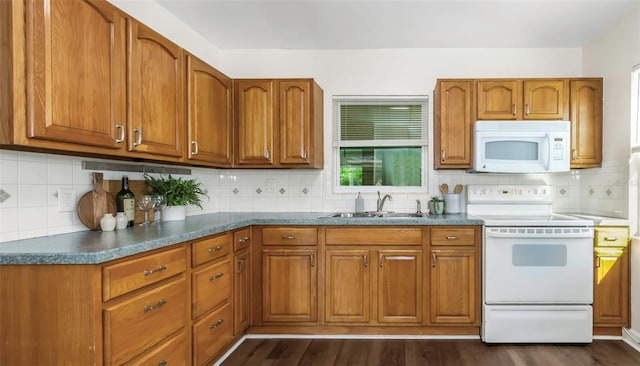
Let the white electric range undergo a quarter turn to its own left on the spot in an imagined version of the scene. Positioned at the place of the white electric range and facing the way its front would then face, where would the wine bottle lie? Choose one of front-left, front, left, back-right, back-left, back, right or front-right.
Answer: back-right

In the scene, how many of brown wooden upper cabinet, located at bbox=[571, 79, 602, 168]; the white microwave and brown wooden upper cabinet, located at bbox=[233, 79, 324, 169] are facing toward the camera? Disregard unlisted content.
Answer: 3

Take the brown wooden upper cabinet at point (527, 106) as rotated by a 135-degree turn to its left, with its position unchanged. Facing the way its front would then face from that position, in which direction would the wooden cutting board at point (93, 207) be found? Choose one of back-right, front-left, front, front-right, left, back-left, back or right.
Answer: back

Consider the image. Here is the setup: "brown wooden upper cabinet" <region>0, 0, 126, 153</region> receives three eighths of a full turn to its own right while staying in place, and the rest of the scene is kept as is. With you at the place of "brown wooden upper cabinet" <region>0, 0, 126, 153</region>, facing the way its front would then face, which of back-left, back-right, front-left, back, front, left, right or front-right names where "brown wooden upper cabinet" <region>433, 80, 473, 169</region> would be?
back

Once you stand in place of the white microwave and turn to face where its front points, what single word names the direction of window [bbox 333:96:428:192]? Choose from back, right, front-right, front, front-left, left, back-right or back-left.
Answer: right

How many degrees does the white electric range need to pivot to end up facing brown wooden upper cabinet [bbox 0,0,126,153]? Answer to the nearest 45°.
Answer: approximately 45° to its right

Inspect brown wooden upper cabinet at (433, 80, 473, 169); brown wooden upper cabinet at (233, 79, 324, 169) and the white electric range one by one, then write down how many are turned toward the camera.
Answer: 3

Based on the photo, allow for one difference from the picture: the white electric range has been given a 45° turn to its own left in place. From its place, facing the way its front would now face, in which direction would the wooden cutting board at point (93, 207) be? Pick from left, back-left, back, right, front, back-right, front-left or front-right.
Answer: right

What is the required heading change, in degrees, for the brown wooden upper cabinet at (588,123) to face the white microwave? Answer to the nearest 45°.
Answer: approximately 45° to its right

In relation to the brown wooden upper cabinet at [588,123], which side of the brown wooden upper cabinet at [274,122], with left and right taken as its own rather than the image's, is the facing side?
left

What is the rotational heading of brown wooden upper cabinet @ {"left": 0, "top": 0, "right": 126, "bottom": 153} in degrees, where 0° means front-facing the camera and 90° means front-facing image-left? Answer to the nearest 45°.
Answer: approximately 315°
